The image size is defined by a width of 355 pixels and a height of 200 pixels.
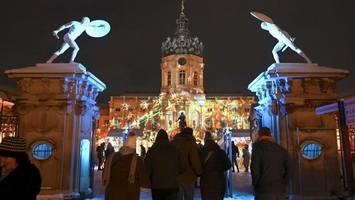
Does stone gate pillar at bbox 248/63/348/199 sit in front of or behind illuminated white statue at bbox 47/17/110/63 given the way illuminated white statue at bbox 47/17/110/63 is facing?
in front

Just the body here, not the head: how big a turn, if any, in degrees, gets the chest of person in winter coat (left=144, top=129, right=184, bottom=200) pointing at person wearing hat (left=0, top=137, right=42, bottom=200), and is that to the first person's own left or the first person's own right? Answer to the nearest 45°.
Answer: approximately 135° to the first person's own left

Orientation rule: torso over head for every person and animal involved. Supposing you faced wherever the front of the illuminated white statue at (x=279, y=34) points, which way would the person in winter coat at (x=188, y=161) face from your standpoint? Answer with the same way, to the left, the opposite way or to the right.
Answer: to the right

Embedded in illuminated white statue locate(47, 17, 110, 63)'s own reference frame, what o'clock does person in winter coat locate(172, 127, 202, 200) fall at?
The person in winter coat is roughly at 2 o'clock from the illuminated white statue.

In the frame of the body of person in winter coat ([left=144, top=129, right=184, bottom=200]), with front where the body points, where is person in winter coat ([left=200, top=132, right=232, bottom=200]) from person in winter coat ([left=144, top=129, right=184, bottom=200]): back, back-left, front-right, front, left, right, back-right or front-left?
front-right

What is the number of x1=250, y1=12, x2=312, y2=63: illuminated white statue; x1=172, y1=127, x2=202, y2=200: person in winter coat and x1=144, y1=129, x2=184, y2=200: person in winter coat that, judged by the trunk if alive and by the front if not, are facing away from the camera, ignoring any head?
2

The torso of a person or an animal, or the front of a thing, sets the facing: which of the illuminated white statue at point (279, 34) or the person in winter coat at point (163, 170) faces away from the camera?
the person in winter coat

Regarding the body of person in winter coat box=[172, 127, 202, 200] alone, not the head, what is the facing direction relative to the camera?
away from the camera

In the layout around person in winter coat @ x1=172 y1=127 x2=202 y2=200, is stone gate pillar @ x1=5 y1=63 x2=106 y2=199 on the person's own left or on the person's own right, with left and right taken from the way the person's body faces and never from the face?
on the person's own left

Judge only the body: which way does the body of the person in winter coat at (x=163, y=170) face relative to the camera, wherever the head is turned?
away from the camera

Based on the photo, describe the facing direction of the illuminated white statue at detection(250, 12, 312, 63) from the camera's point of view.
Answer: facing to the left of the viewer

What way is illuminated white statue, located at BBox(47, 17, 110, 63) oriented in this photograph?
to the viewer's right

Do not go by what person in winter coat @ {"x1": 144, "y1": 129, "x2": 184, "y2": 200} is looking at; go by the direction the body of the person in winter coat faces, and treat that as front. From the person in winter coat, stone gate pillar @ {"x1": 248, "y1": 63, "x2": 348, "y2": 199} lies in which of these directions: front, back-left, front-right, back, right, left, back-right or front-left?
front-right

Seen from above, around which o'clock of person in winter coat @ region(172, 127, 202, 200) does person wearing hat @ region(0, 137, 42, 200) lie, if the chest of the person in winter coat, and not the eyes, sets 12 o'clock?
The person wearing hat is roughly at 7 o'clock from the person in winter coat.
